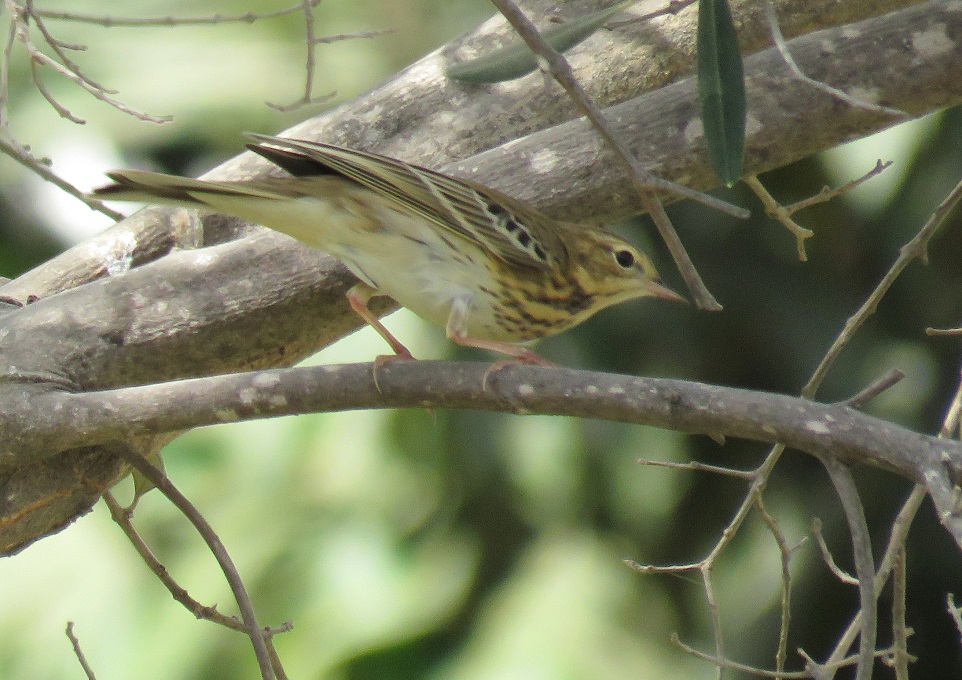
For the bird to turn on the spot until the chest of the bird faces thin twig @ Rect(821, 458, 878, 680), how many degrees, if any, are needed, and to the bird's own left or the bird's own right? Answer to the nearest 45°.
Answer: approximately 45° to the bird's own right

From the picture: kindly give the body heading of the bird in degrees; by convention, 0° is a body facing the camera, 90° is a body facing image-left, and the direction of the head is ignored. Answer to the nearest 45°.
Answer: approximately 270°
